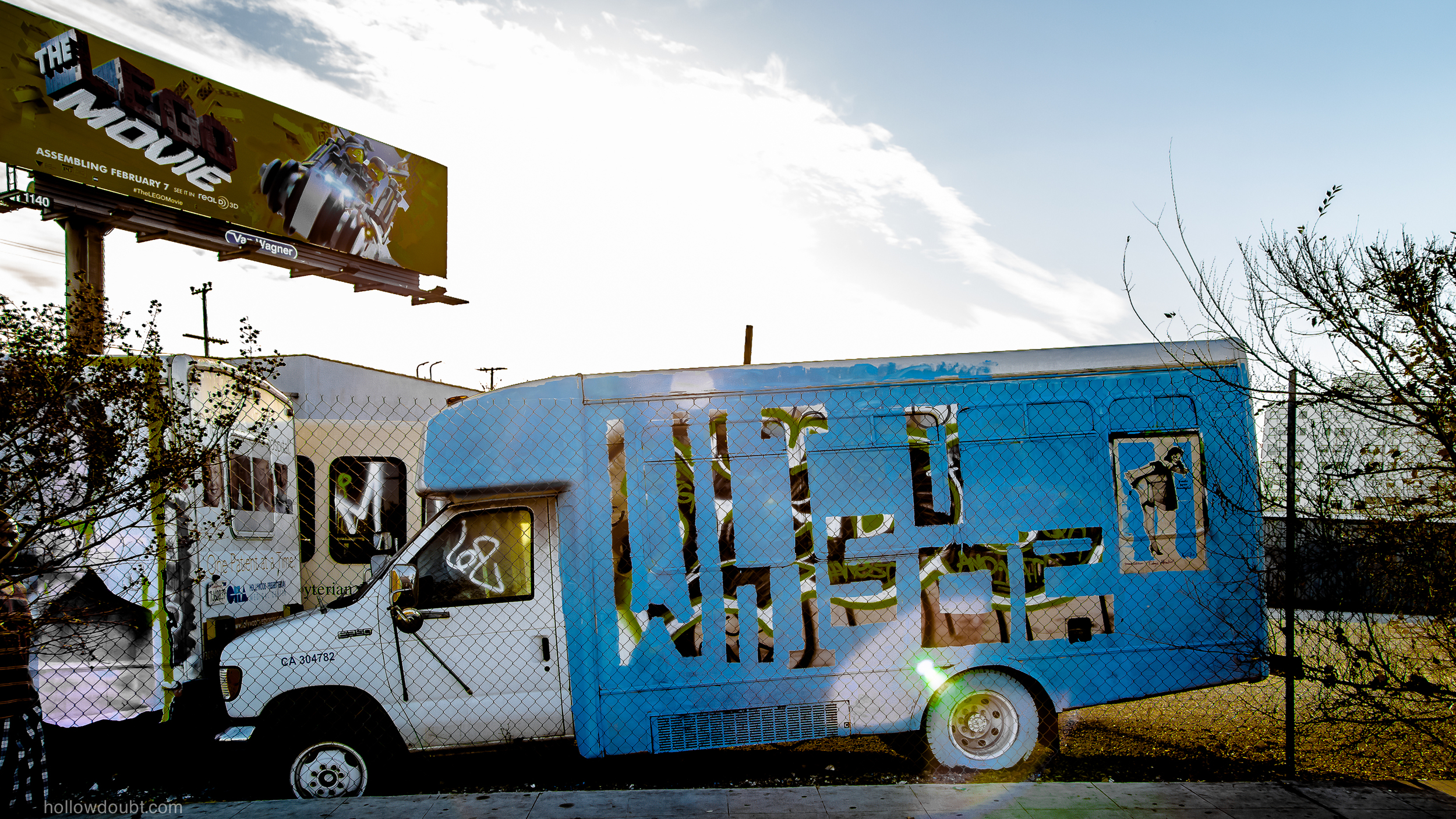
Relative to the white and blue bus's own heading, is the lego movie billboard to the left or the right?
on its right

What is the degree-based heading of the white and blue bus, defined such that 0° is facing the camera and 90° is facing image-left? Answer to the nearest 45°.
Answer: approximately 90°

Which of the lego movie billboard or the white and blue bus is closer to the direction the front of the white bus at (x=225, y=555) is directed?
the lego movie billboard

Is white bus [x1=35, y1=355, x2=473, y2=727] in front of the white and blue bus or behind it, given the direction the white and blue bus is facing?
in front

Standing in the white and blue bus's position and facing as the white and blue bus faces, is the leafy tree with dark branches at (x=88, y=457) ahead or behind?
ahead

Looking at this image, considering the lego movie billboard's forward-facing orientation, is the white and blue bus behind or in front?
in front

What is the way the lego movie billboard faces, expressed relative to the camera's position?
facing the viewer and to the right of the viewer

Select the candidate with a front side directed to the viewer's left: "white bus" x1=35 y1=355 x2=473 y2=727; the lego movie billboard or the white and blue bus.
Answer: the white and blue bus

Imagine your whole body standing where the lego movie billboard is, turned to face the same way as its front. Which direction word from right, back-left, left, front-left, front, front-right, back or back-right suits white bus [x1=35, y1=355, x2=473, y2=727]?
front-right

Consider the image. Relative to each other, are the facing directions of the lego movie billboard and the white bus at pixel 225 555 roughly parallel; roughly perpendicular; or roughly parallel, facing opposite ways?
roughly perpendicular

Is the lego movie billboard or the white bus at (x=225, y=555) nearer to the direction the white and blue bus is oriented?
the white bus
